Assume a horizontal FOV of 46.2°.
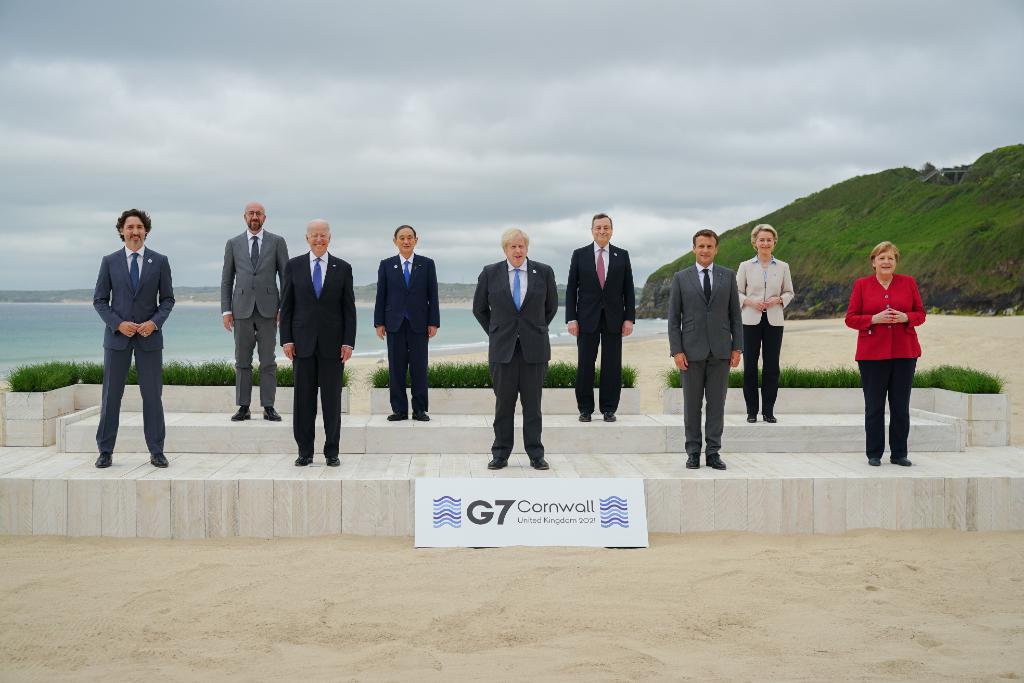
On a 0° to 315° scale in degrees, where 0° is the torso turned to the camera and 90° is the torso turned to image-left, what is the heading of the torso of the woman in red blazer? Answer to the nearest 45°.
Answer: approximately 0°

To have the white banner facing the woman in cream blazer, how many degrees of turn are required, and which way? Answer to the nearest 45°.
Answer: approximately 135° to its left

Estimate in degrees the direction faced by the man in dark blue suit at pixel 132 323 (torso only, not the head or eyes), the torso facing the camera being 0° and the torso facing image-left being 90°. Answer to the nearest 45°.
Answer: approximately 0°

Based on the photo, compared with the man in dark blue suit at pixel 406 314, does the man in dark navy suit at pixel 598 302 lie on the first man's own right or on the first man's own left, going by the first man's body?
on the first man's own left
